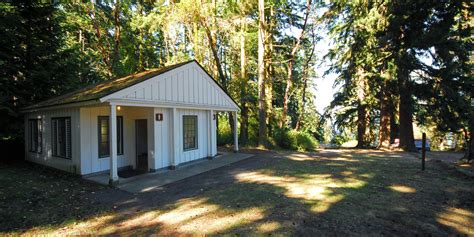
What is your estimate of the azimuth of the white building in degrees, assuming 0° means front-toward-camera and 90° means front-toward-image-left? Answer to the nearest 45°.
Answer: approximately 315°

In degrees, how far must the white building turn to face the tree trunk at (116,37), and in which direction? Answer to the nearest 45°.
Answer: approximately 135° to its left

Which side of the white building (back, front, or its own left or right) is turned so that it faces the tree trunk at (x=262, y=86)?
left

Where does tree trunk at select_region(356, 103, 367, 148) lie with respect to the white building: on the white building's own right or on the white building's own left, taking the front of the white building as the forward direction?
on the white building's own left
